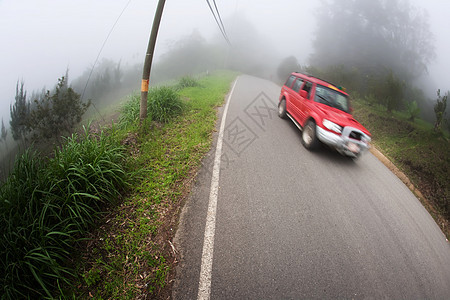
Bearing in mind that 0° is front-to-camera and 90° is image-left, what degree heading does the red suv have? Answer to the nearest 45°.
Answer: approximately 315°

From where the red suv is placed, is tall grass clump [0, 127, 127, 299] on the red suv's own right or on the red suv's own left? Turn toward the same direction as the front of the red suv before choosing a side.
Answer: on the red suv's own right

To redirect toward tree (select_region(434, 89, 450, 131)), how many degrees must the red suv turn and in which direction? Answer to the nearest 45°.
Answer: approximately 90° to its left

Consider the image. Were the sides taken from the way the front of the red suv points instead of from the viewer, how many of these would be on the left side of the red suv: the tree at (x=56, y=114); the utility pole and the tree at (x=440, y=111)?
1

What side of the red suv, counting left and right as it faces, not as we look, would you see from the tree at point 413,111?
left

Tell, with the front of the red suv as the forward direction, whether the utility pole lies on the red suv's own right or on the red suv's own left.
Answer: on the red suv's own right
